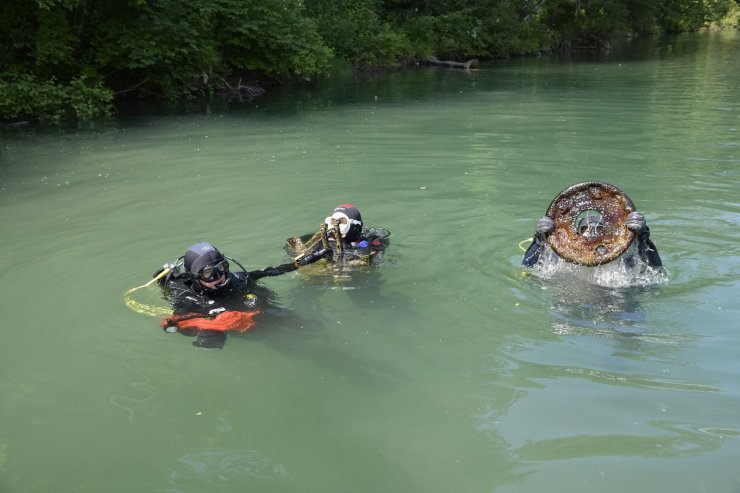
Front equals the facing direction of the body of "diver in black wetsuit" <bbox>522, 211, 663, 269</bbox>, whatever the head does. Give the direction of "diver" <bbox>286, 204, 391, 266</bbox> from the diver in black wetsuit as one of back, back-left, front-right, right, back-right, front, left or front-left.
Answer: right

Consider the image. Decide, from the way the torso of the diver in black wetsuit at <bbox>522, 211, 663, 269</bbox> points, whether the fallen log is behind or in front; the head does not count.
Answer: behind

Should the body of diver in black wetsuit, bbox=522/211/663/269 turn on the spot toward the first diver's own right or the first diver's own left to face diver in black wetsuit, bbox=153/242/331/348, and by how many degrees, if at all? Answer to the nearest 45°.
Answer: approximately 45° to the first diver's own right

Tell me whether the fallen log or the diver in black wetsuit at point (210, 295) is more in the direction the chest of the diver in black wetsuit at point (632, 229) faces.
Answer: the diver in black wetsuit

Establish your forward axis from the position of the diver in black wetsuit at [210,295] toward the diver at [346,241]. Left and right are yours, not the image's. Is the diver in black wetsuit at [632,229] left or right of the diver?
right

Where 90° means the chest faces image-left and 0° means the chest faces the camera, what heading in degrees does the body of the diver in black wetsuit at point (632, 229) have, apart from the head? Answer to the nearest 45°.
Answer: approximately 0°
